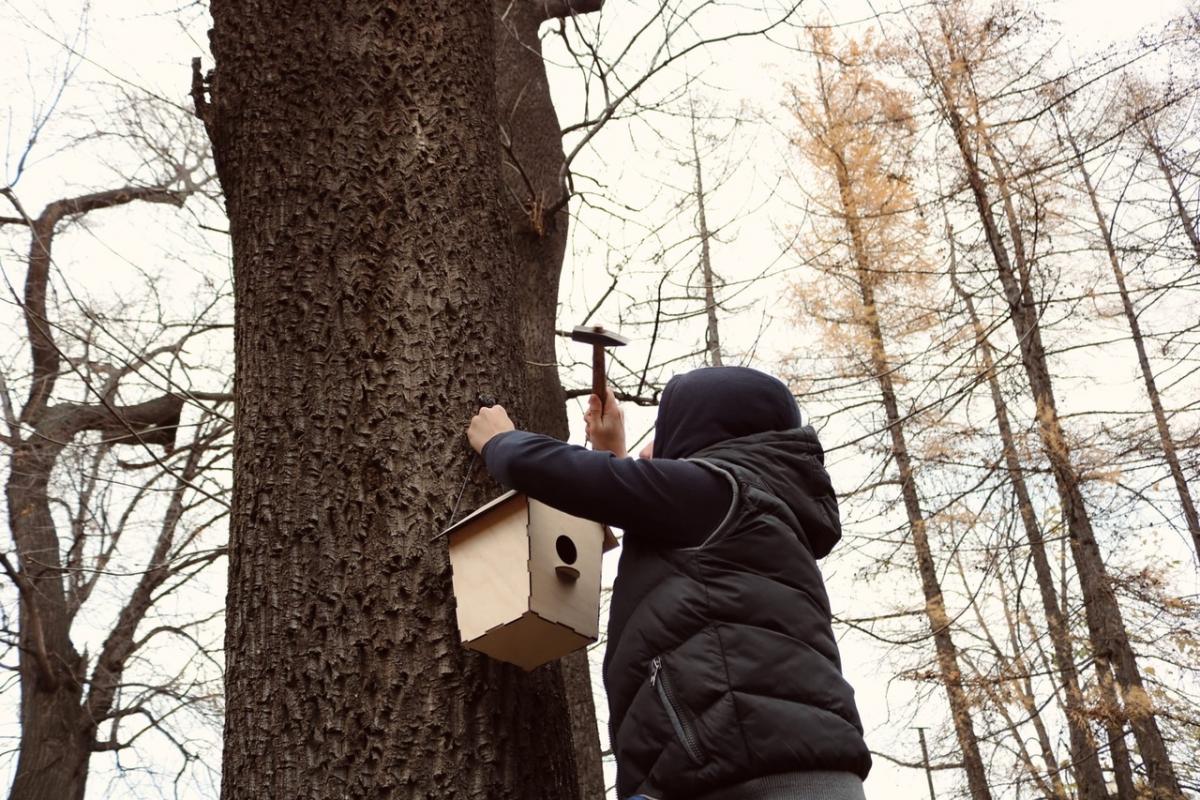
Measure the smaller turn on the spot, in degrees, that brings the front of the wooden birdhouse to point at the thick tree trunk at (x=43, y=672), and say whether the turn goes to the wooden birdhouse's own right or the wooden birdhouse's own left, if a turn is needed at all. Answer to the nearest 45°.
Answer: approximately 180°

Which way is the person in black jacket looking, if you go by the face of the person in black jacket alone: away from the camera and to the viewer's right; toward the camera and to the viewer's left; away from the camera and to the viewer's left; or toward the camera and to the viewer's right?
away from the camera and to the viewer's left

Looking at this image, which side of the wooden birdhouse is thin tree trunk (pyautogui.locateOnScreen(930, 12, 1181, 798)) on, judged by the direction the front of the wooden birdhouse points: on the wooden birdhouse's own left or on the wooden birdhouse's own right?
on the wooden birdhouse's own left

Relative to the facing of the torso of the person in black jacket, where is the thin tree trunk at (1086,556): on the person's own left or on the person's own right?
on the person's own right

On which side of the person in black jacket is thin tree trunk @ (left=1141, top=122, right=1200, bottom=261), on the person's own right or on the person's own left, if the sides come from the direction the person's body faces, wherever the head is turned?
on the person's own right

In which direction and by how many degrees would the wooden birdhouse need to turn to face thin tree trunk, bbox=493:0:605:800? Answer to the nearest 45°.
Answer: approximately 135° to its left

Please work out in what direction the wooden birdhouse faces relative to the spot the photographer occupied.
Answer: facing the viewer and to the right of the viewer
